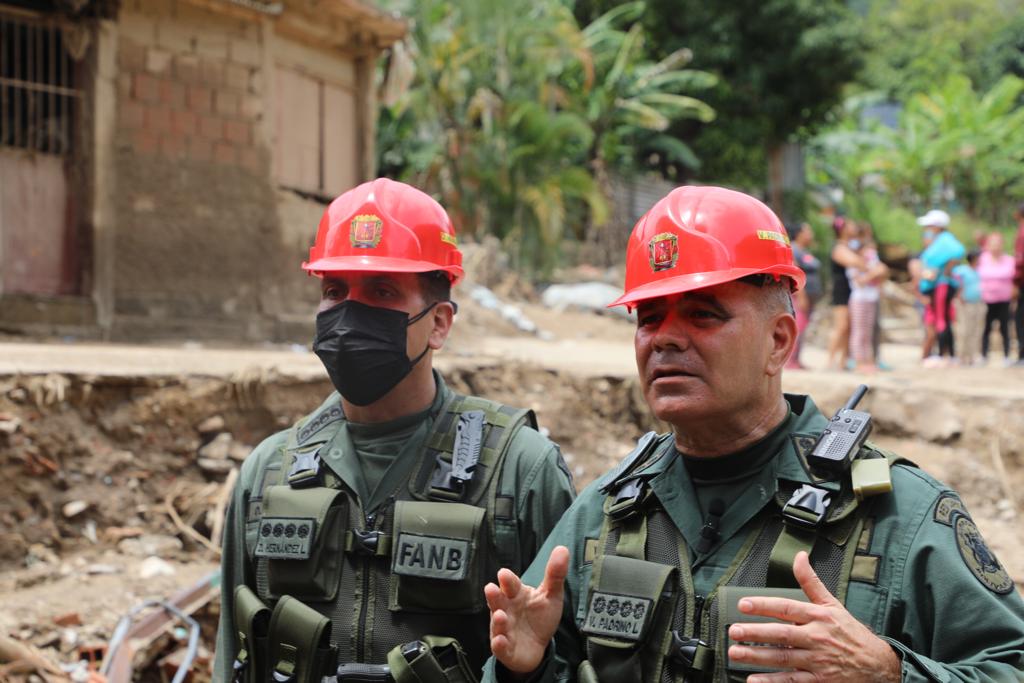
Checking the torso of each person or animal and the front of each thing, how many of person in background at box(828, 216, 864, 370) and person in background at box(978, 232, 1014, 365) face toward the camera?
1

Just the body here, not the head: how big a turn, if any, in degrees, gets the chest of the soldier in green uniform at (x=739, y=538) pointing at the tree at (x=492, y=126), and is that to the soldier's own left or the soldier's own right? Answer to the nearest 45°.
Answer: approximately 135° to the soldier's own right

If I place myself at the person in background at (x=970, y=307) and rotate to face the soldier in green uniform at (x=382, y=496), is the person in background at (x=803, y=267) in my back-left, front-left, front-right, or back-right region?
front-right

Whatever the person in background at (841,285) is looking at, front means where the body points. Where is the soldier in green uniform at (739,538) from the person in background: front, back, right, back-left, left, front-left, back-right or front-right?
right

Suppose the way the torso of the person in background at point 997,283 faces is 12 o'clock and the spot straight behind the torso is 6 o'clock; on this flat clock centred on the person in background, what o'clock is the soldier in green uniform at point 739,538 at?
The soldier in green uniform is roughly at 12 o'clock from the person in background.

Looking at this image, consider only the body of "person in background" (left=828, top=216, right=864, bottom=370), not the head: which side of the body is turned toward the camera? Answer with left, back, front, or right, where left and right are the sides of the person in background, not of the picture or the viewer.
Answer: right

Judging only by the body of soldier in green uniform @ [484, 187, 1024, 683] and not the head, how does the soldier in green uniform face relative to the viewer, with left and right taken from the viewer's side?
facing the viewer and to the left of the viewer

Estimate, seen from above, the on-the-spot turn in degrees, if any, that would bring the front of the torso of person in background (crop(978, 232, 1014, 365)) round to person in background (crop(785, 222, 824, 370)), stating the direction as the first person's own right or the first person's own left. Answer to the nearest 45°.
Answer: approximately 45° to the first person's own right

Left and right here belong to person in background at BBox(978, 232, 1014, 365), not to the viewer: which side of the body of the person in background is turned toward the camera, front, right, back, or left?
front

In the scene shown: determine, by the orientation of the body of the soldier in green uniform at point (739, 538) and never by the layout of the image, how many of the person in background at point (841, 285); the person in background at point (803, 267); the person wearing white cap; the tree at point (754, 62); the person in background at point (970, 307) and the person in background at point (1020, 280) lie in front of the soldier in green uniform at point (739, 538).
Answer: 0

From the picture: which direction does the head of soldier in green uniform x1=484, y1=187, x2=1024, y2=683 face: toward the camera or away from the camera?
toward the camera

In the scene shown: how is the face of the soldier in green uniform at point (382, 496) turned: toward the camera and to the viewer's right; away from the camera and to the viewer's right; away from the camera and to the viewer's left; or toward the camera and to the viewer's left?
toward the camera and to the viewer's left

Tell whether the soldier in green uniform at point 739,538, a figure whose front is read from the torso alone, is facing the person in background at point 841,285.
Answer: no

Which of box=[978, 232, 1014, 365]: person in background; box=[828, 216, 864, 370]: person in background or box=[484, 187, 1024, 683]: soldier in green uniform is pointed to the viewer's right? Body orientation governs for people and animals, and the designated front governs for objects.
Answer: box=[828, 216, 864, 370]: person in background

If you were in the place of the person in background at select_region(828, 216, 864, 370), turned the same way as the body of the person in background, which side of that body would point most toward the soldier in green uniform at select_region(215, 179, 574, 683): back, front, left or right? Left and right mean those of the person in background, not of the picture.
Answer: right

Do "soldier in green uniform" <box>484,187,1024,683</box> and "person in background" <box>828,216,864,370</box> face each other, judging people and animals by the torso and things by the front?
no

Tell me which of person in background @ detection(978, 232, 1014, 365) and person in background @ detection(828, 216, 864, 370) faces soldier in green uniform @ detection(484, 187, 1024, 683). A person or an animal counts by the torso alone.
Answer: person in background @ detection(978, 232, 1014, 365)

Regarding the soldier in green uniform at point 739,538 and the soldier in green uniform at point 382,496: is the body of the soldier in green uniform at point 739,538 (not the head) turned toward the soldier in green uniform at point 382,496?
no
